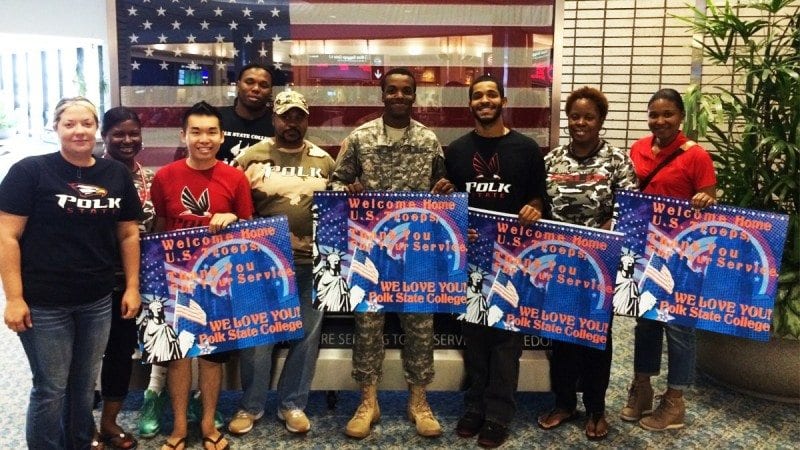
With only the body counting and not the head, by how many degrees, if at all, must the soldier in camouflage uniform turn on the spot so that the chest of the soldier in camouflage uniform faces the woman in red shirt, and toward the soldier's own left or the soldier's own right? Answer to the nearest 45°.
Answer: approximately 90° to the soldier's own left

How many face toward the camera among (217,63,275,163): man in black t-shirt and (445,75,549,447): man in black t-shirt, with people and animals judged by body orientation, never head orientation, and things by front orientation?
2

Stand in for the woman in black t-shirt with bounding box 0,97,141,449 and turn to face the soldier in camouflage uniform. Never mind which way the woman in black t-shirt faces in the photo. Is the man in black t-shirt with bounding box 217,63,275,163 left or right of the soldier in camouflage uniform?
left

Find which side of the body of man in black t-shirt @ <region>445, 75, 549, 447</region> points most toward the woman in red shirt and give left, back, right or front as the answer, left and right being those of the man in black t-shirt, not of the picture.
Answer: left

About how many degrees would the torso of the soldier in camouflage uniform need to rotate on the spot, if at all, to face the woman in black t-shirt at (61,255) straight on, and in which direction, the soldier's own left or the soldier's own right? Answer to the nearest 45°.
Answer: approximately 45° to the soldier's own right

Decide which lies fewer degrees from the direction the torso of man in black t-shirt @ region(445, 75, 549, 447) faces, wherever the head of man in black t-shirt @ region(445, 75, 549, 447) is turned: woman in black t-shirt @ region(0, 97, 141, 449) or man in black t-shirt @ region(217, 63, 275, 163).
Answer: the woman in black t-shirt

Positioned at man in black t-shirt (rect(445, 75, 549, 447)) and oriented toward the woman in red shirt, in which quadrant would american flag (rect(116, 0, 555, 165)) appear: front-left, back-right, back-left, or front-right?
back-left

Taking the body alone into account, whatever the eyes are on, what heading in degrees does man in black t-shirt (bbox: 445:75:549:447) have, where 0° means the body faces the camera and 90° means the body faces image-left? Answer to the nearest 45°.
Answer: approximately 0°

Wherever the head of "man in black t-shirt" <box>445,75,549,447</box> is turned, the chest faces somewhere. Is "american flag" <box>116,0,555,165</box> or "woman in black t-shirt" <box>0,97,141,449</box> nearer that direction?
the woman in black t-shirt
